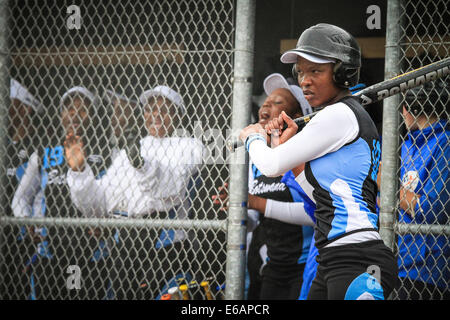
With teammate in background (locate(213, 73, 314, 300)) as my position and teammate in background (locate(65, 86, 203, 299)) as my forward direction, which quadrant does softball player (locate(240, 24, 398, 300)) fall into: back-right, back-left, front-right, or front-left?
back-left

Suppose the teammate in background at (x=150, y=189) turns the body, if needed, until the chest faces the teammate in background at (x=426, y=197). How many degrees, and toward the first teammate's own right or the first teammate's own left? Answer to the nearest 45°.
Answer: approximately 90° to the first teammate's own left

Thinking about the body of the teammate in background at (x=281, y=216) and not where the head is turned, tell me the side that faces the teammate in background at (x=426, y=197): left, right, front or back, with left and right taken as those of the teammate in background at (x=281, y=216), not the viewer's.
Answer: left

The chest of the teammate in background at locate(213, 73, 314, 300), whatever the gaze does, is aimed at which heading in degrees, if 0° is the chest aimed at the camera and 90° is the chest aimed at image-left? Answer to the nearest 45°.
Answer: approximately 45°

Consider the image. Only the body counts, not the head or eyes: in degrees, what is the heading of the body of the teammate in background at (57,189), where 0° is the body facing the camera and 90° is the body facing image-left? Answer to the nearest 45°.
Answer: approximately 0°

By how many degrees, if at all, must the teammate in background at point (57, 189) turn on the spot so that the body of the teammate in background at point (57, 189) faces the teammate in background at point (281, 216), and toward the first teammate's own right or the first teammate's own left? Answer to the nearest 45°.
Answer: approximately 45° to the first teammate's own left
